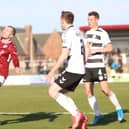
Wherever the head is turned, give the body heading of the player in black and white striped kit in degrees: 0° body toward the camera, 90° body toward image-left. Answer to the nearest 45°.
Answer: approximately 45°

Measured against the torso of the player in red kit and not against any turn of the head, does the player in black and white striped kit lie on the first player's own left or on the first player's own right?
on the first player's own left

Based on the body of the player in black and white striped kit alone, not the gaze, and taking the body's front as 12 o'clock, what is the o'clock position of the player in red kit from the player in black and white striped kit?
The player in red kit is roughly at 1 o'clock from the player in black and white striped kit.
